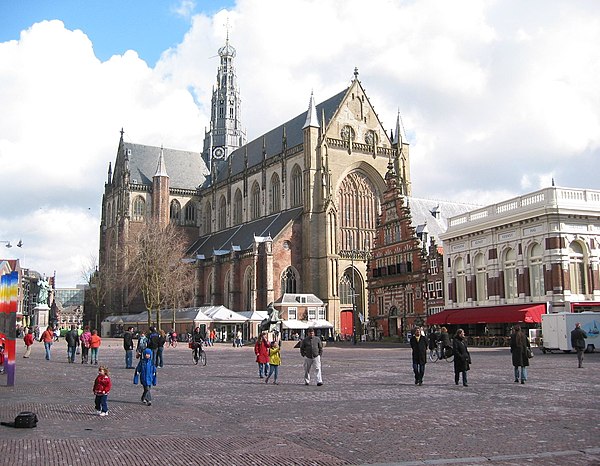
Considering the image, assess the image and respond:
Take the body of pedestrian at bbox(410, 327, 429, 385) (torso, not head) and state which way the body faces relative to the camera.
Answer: toward the camera

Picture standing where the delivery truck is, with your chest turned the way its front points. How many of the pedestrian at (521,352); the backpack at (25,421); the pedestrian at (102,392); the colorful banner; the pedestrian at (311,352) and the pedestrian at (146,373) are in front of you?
0

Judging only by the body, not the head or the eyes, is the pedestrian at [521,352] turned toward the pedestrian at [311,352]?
no

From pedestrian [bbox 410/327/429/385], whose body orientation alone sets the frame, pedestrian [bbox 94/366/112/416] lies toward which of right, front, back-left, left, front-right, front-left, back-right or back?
front-right

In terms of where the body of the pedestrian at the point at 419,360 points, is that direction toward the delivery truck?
no

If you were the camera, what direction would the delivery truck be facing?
facing away from the viewer and to the right of the viewer

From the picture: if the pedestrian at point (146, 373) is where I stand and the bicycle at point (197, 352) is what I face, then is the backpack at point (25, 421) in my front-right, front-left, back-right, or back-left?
back-left

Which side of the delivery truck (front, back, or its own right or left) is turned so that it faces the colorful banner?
back

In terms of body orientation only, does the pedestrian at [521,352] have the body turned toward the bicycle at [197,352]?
no

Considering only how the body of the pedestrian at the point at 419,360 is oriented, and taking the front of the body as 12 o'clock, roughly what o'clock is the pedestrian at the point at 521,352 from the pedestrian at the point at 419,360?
the pedestrian at the point at 521,352 is roughly at 9 o'clock from the pedestrian at the point at 419,360.
